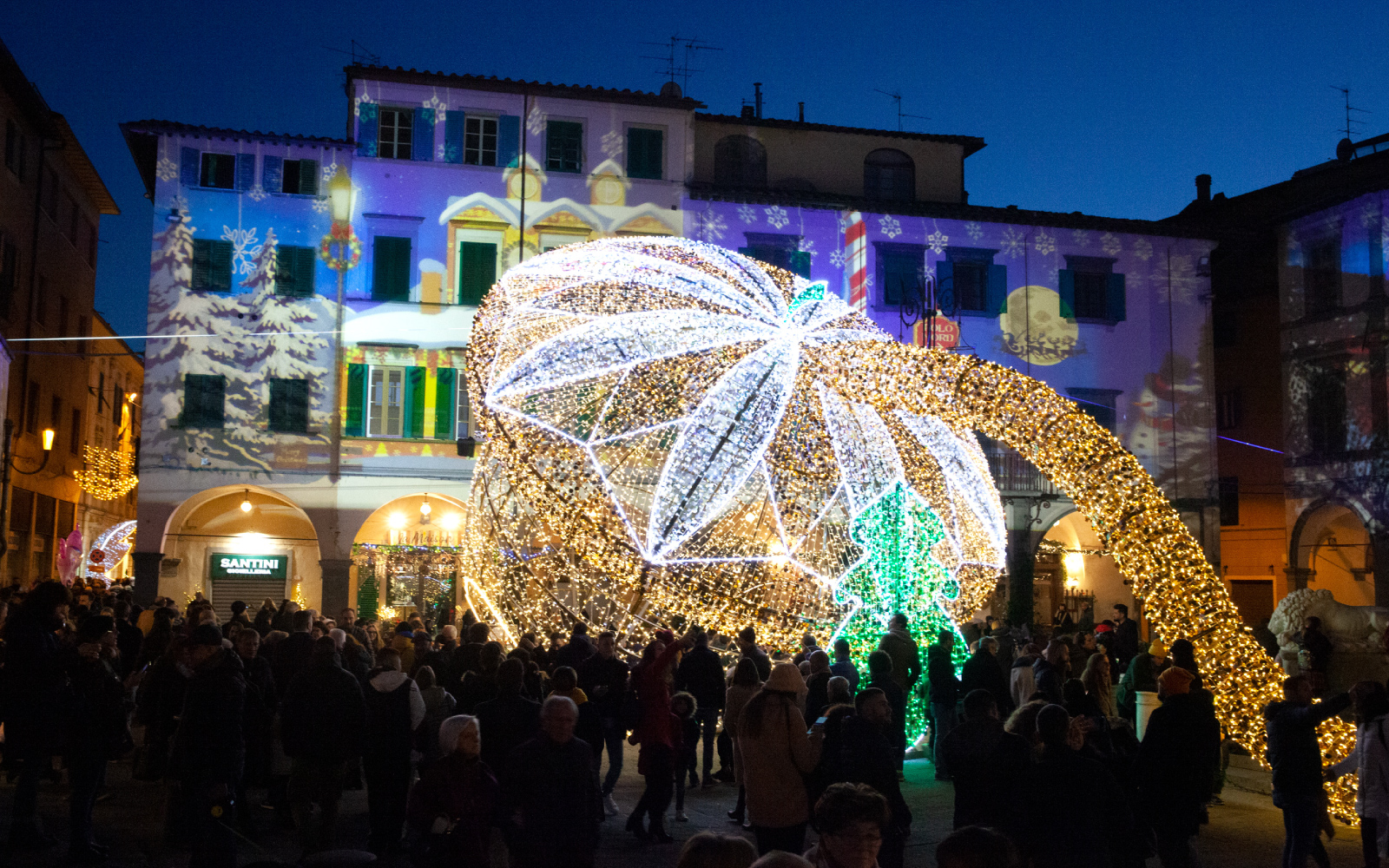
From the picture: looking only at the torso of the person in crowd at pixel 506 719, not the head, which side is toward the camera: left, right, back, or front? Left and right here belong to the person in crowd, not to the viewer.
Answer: back

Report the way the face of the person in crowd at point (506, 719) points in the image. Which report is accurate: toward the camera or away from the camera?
away from the camera

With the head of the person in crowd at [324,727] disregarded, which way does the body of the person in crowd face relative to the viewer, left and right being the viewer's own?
facing away from the viewer

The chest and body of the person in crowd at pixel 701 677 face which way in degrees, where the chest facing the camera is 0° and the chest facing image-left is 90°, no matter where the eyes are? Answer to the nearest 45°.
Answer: approximately 180°

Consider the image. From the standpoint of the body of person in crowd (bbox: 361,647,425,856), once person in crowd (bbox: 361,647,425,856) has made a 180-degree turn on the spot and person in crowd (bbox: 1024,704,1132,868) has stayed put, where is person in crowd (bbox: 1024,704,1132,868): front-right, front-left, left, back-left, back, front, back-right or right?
front-left

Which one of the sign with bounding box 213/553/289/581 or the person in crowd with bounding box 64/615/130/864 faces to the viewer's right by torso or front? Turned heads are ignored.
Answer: the person in crowd

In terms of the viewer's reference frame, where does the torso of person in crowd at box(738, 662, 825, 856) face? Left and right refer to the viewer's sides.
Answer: facing away from the viewer and to the right of the viewer

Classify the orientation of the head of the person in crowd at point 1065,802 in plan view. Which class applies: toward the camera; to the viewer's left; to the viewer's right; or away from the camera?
away from the camera

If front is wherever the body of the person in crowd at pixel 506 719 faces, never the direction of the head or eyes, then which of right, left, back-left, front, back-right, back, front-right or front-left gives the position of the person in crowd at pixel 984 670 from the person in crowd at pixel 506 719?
front-right

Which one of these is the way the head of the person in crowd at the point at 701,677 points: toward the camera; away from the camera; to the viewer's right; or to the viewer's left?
away from the camera
